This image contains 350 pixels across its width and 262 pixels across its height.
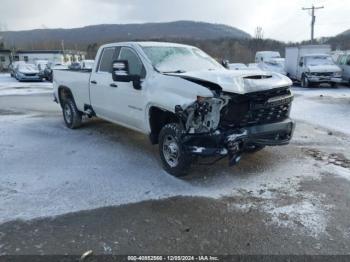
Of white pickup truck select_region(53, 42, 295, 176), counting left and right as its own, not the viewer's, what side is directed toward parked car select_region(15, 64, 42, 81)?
back

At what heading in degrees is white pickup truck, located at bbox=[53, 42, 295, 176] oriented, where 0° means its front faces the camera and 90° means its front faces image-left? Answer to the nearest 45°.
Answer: approximately 315°

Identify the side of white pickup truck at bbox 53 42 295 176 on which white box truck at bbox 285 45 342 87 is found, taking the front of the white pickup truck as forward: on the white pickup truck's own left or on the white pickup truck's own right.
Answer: on the white pickup truck's own left

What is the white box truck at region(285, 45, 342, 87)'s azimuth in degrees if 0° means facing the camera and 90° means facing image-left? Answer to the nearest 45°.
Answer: approximately 315°

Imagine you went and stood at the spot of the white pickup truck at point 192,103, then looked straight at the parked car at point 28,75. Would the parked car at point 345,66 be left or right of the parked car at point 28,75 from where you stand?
right

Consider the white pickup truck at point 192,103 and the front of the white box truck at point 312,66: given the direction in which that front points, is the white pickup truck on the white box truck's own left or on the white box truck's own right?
on the white box truck's own right

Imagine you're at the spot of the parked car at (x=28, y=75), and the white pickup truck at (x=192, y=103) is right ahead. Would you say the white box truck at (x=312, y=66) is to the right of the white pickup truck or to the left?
left

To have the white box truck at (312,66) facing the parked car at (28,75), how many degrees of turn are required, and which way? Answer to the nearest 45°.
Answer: approximately 135° to its right
